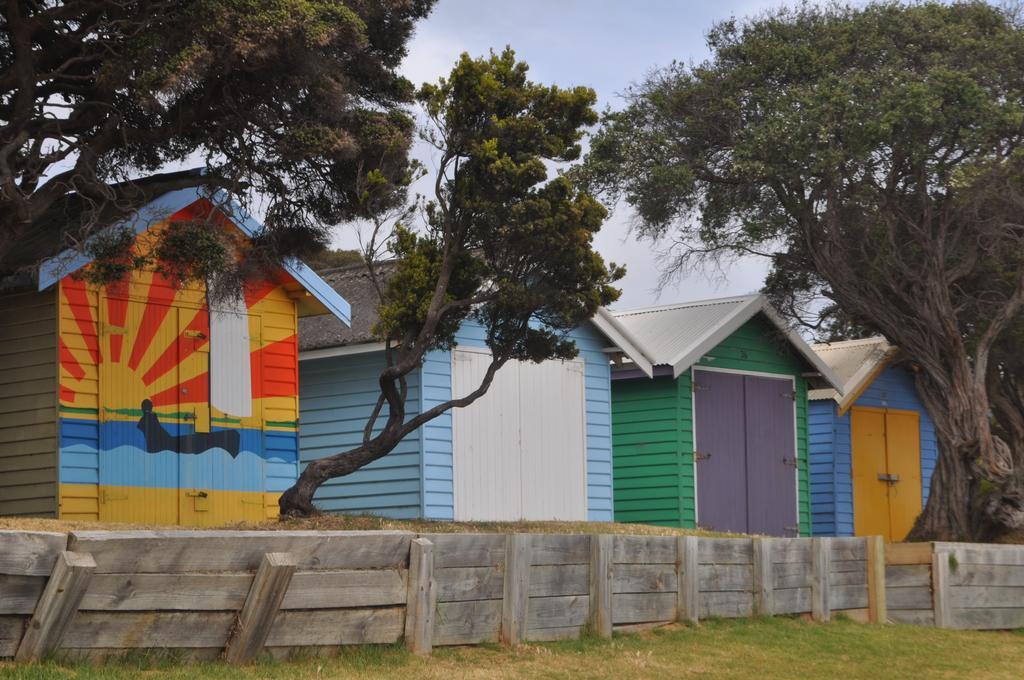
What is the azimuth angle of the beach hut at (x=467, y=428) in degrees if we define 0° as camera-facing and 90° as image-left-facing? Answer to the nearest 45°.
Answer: approximately 315°

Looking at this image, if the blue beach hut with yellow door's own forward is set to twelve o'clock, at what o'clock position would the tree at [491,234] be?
The tree is roughly at 2 o'clock from the blue beach hut with yellow door.

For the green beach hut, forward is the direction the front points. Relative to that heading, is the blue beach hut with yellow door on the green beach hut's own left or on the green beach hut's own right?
on the green beach hut's own left

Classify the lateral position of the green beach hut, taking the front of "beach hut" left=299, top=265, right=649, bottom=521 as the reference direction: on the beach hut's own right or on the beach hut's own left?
on the beach hut's own left

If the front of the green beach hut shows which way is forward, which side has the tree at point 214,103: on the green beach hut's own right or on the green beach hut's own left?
on the green beach hut's own right

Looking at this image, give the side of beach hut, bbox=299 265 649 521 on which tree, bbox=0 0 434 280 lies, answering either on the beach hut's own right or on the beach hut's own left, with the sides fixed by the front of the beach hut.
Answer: on the beach hut's own right

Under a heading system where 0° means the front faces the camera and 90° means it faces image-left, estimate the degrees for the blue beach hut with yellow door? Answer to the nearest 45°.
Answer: approximately 315°

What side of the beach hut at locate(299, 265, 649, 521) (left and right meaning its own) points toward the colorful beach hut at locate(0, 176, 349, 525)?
right

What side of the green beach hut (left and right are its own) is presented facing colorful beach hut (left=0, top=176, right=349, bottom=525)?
right
